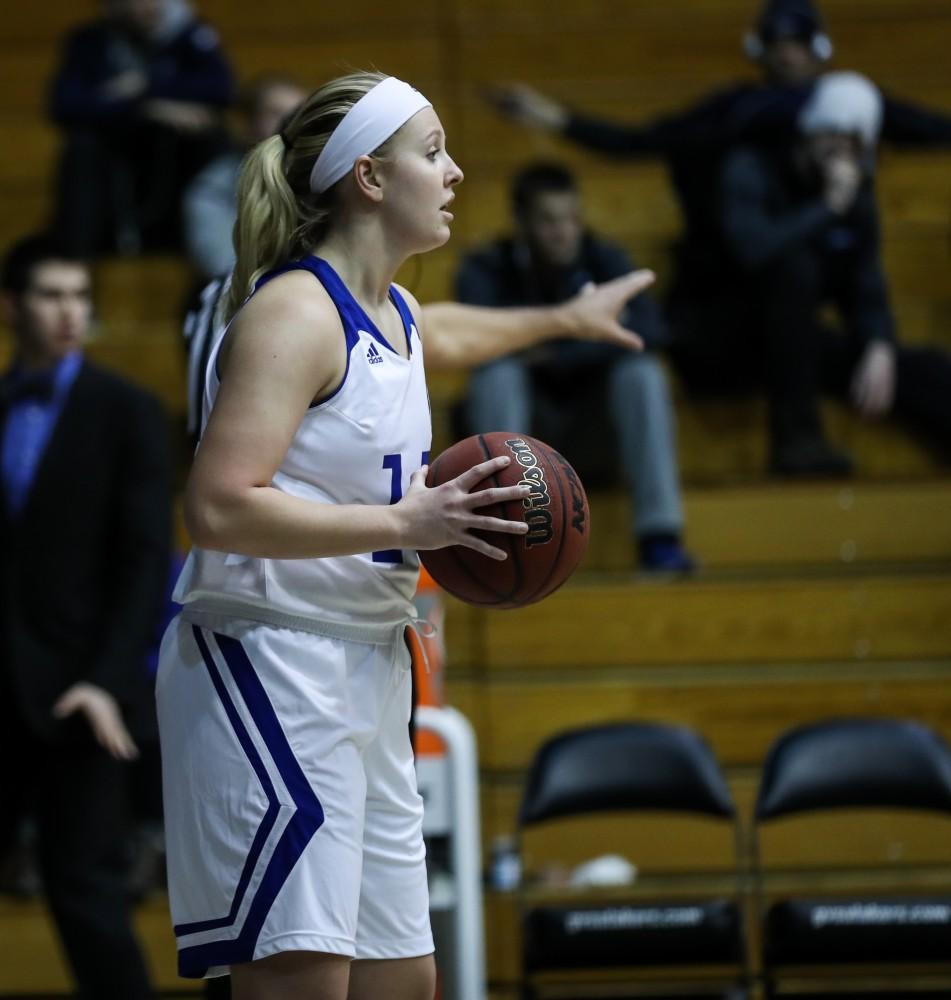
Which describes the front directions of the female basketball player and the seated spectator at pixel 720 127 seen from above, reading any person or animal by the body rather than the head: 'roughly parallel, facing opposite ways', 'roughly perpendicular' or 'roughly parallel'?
roughly perpendicular

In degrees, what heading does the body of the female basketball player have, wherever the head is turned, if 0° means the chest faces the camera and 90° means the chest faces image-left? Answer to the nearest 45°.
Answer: approximately 270°

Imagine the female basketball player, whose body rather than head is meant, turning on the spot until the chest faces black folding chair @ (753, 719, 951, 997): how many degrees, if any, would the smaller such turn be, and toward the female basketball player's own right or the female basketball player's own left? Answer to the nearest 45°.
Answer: approximately 45° to the female basketball player's own left

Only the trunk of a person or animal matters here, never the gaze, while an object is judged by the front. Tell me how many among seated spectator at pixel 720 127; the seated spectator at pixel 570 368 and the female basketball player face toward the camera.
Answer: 2

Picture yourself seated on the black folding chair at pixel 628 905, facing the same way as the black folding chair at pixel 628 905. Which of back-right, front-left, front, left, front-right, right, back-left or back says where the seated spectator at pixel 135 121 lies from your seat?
back-right

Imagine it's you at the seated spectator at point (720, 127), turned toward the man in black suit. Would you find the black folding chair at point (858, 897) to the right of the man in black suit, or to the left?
left

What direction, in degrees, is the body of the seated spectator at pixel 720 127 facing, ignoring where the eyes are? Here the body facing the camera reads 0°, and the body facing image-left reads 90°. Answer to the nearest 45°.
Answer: approximately 0°

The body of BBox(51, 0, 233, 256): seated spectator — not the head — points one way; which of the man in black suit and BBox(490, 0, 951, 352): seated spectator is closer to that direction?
the man in black suit

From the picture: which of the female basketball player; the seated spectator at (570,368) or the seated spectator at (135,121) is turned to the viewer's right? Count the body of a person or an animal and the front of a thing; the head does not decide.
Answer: the female basketball player

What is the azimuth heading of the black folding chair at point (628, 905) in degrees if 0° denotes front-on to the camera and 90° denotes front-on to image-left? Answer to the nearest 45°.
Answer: approximately 0°

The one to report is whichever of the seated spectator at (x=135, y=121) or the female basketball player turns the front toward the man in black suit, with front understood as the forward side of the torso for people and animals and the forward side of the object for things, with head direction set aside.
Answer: the seated spectator

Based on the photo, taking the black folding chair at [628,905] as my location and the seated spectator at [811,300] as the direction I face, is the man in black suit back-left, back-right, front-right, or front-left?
back-left

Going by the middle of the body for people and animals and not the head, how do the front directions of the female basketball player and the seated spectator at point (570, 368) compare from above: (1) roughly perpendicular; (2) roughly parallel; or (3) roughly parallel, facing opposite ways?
roughly perpendicular
